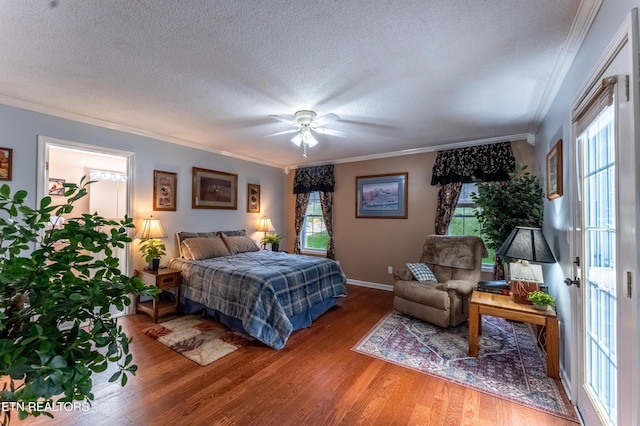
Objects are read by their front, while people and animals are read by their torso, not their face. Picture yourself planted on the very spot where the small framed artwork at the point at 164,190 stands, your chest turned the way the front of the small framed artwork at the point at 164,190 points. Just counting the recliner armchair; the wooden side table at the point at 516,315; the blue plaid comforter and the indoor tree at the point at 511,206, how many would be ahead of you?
4

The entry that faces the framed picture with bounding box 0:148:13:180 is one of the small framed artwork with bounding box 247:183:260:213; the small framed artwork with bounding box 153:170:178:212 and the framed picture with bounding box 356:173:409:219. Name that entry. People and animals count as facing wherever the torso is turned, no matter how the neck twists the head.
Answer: the framed picture with bounding box 356:173:409:219

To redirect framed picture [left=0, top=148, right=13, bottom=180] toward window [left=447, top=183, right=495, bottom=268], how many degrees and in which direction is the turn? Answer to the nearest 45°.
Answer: approximately 45° to its left

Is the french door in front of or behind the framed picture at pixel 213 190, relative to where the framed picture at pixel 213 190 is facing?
in front

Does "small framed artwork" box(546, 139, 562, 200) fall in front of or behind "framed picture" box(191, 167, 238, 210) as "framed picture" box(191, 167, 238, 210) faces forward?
in front

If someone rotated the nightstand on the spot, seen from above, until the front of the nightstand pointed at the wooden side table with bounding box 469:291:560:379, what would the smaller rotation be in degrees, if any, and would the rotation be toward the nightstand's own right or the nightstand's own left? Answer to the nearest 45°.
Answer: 0° — it already faces it

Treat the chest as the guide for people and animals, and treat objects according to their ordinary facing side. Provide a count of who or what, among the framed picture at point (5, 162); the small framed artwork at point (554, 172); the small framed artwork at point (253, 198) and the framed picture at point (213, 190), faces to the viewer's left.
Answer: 1

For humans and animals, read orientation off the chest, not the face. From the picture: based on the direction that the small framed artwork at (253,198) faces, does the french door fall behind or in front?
in front

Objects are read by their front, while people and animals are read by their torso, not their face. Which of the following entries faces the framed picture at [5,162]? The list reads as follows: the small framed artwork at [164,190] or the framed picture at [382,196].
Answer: the framed picture at [382,196]

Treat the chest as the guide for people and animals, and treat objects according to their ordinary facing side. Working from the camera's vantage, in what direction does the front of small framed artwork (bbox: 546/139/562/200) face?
facing to the left of the viewer

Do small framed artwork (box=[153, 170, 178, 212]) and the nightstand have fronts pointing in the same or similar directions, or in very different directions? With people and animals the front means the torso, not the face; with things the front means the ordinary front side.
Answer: same or similar directions

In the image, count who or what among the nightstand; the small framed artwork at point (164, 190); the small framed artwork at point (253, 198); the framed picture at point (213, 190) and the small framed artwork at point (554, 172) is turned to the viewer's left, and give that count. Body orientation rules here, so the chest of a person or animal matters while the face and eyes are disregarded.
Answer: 1

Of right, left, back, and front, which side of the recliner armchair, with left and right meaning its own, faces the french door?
left

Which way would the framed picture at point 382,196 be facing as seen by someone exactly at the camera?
facing the viewer and to the left of the viewer

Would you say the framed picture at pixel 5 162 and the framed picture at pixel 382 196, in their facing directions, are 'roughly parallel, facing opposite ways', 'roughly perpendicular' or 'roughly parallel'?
roughly perpendicular
